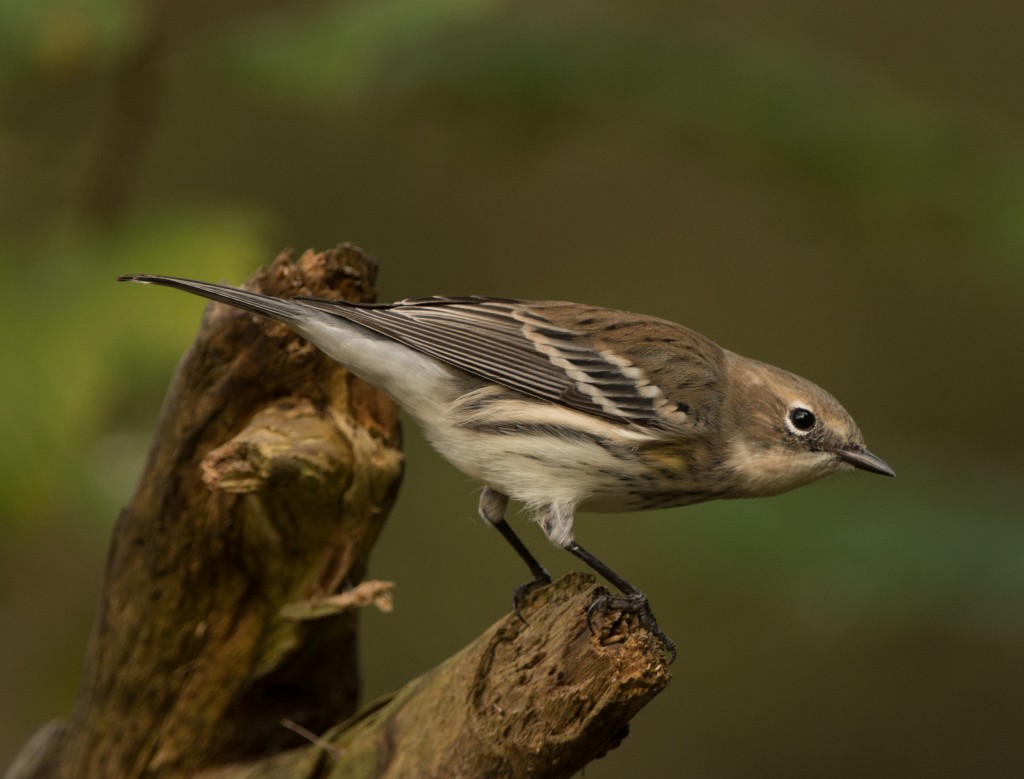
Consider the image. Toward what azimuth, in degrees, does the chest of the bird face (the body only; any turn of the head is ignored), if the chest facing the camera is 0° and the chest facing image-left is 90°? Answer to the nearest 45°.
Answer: approximately 270°
